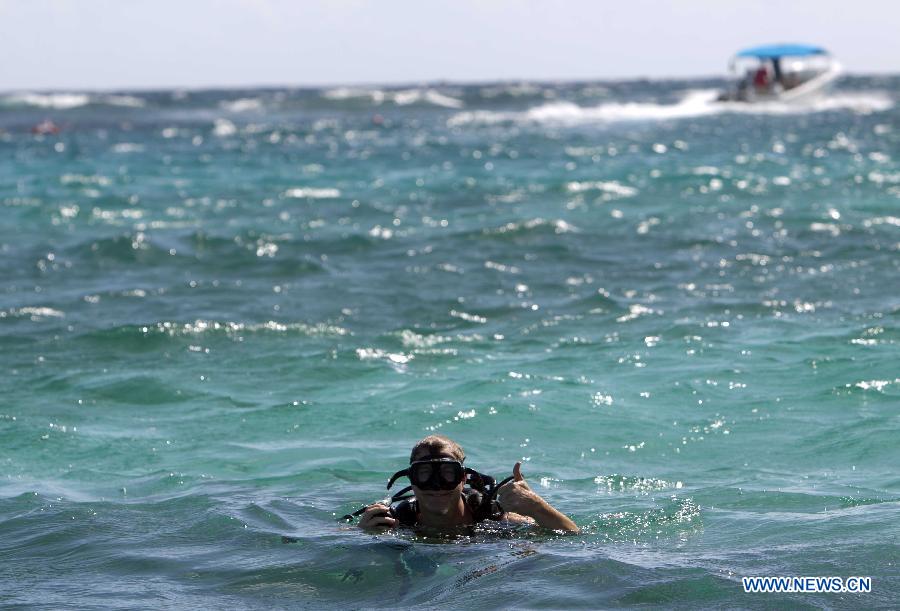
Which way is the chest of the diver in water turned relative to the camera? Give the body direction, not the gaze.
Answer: toward the camera

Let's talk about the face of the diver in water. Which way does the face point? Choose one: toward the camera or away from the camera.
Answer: toward the camera
